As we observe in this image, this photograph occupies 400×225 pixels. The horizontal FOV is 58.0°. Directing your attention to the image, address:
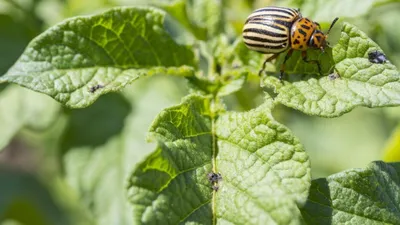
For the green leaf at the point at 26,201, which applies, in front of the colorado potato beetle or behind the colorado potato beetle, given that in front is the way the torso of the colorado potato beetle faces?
behind

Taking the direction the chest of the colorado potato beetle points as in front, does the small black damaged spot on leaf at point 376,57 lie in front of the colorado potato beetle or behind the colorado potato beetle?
in front

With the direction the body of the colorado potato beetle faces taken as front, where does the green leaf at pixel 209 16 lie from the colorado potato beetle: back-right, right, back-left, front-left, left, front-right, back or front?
back-left

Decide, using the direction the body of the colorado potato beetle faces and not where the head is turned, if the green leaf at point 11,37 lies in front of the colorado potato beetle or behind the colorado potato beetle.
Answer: behind

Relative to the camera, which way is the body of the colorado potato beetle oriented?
to the viewer's right

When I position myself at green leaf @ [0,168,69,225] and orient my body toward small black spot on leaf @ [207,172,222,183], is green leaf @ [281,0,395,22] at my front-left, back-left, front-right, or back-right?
front-left
